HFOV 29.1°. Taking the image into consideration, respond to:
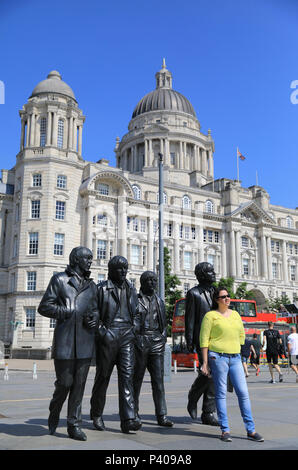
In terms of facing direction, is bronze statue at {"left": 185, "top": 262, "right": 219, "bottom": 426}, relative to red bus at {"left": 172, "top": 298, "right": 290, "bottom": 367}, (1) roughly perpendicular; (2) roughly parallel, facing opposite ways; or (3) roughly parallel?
roughly perpendicular

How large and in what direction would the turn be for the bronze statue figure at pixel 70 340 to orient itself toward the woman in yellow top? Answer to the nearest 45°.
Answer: approximately 45° to its left

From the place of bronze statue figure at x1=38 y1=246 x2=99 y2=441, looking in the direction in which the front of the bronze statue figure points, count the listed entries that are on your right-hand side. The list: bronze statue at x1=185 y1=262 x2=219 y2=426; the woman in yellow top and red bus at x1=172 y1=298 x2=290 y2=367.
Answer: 0

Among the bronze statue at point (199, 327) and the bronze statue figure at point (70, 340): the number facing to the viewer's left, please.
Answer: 0

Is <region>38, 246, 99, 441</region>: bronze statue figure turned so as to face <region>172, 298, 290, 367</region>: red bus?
no

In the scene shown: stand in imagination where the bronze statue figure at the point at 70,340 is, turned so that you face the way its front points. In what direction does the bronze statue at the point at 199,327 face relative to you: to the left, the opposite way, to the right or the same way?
the same way

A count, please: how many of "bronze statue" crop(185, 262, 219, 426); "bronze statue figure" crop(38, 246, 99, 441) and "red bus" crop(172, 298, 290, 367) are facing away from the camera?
0

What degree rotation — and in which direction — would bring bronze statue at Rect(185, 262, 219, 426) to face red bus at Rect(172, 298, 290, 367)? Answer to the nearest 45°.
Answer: approximately 135° to its left

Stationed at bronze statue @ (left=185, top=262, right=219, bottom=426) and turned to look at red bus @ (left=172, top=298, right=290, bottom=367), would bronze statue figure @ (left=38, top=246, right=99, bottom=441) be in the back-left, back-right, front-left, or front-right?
back-left

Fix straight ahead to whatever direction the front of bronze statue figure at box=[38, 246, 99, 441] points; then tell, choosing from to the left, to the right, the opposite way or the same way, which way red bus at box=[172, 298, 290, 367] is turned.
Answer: to the right

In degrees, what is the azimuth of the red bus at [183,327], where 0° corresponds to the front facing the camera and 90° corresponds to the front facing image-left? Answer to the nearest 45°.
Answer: approximately 45°

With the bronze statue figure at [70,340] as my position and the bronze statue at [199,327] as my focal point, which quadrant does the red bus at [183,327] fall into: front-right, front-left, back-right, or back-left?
front-left

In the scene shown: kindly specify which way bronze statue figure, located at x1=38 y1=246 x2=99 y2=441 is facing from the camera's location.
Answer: facing the viewer and to the right of the viewer

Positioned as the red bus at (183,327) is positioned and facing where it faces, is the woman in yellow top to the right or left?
on its left

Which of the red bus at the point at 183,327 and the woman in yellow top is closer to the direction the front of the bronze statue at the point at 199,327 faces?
the woman in yellow top

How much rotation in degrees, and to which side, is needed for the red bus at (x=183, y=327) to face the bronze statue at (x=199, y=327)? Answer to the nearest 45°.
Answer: approximately 45° to its left
